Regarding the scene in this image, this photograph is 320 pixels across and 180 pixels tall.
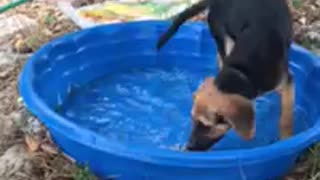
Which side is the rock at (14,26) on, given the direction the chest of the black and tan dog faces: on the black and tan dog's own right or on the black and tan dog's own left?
on the black and tan dog's own right

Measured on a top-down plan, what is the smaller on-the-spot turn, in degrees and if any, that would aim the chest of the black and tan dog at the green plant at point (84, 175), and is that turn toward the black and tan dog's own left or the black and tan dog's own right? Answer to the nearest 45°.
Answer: approximately 45° to the black and tan dog's own right

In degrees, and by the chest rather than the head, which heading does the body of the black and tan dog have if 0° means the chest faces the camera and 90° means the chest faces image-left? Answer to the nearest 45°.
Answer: approximately 0°

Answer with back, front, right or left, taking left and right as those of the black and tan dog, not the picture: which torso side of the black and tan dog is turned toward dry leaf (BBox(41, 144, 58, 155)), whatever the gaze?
right

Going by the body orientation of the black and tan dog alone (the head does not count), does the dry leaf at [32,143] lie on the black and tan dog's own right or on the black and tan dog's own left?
on the black and tan dog's own right

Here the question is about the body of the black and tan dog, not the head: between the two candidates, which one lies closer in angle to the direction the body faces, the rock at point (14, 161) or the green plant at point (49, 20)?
the rock
